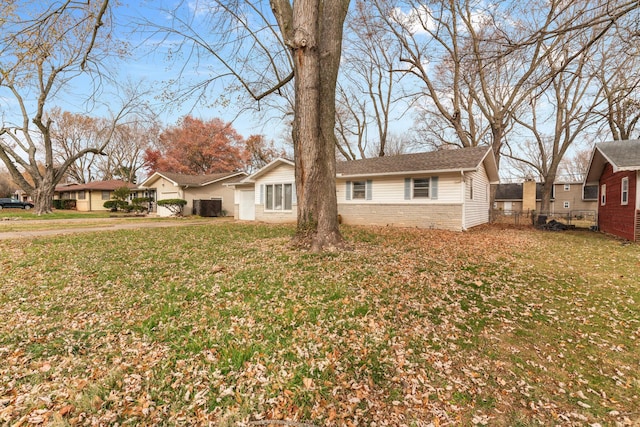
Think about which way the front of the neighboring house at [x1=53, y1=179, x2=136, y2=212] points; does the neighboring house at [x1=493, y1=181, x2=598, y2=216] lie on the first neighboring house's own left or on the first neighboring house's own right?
on the first neighboring house's own left

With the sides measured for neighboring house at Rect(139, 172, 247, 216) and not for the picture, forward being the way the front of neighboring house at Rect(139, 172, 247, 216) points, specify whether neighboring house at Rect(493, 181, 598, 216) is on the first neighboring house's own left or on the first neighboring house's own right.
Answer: on the first neighboring house's own left

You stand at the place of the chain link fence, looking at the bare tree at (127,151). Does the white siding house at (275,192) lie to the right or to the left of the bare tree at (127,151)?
left

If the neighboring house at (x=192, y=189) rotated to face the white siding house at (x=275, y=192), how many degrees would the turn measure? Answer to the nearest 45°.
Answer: approximately 90° to its left

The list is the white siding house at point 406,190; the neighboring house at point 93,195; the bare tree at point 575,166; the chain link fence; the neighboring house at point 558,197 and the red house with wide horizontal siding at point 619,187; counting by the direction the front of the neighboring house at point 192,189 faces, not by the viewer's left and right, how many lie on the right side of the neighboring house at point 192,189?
1

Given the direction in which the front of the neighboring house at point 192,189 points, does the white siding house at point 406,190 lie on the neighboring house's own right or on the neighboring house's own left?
on the neighboring house's own left

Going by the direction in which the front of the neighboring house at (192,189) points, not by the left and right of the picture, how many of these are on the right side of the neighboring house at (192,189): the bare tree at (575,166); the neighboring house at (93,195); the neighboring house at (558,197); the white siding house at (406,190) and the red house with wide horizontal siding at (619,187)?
1

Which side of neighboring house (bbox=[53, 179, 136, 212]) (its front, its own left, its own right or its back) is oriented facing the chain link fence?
left

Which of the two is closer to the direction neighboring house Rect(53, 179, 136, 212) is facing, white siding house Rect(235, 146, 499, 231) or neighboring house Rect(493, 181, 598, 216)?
the white siding house

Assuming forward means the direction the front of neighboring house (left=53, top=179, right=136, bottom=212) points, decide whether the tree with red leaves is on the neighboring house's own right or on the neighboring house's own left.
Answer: on the neighboring house's own left

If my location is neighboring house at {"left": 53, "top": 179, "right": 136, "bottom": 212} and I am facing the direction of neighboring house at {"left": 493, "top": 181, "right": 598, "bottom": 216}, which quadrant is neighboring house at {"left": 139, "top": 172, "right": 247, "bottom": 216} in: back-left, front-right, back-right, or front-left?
front-right

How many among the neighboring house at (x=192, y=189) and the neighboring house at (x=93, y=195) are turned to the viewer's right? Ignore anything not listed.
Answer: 0

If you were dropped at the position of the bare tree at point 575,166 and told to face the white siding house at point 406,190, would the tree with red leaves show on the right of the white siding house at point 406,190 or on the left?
right

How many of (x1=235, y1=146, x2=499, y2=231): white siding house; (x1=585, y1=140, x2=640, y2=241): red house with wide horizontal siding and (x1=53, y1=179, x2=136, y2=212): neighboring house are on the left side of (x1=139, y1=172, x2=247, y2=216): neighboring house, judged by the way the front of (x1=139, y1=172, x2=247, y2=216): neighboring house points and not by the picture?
2

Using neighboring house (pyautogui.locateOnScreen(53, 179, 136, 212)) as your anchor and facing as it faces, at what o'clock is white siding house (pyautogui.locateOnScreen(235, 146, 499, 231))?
The white siding house is roughly at 10 o'clock from the neighboring house.

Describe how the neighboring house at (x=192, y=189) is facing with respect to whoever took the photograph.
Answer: facing the viewer and to the left of the viewer

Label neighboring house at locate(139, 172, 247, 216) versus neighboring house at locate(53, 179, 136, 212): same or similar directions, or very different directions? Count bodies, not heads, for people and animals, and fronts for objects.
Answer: same or similar directions
